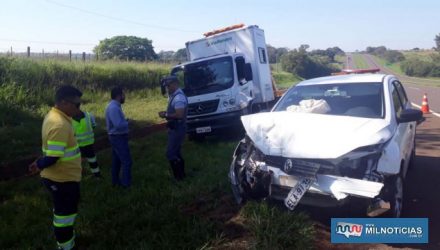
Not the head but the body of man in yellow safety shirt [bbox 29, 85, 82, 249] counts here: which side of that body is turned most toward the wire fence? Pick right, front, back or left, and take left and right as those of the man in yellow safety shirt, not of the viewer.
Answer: left

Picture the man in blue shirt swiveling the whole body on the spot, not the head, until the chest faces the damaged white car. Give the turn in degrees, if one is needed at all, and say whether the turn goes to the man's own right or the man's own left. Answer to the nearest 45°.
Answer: approximately 45° to the man's own right

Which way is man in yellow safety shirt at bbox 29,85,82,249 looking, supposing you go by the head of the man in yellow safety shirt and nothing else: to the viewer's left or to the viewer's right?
to the viewer's right

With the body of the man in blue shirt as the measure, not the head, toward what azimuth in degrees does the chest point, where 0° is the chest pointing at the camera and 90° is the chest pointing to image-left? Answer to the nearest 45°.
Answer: approximately 270°

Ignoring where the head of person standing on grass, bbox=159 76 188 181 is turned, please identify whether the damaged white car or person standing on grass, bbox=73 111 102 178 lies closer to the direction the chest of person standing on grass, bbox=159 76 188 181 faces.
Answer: the person standing on grass

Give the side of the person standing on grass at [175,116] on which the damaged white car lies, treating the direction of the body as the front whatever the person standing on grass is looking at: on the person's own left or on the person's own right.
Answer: on the person's own left

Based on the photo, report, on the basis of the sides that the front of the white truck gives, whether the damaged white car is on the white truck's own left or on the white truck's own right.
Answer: on the white truck's own left

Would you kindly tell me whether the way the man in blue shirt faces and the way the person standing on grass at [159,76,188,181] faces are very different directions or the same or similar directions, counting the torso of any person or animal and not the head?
very different directions

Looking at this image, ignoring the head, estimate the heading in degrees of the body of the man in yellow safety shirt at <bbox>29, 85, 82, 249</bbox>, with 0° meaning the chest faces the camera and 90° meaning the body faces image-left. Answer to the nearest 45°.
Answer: approximately 270°

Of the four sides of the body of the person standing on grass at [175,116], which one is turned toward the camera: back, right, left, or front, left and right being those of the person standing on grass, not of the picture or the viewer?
left

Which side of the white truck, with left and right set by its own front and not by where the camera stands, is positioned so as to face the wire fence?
right
